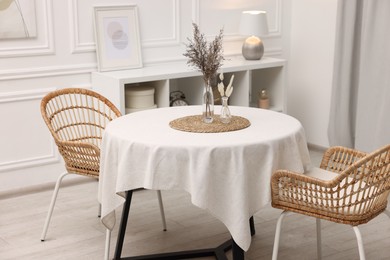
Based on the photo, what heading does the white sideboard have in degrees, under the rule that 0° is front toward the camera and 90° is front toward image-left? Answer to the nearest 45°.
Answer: approximately 315°

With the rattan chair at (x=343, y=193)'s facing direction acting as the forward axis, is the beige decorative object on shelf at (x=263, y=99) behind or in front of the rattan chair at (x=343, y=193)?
in front

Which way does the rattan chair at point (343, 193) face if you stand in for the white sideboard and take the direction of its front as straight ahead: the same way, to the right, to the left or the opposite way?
the opposite way

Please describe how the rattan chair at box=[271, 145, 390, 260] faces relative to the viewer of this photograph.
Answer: facing away from the viewer and to the left of the viewer

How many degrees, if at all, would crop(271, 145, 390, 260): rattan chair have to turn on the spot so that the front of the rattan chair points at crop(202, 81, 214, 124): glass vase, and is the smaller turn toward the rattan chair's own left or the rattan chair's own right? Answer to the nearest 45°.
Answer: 0° — it already faces it

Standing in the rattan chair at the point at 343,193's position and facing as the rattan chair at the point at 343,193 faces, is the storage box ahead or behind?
ahead

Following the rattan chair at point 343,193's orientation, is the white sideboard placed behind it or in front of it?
in front
